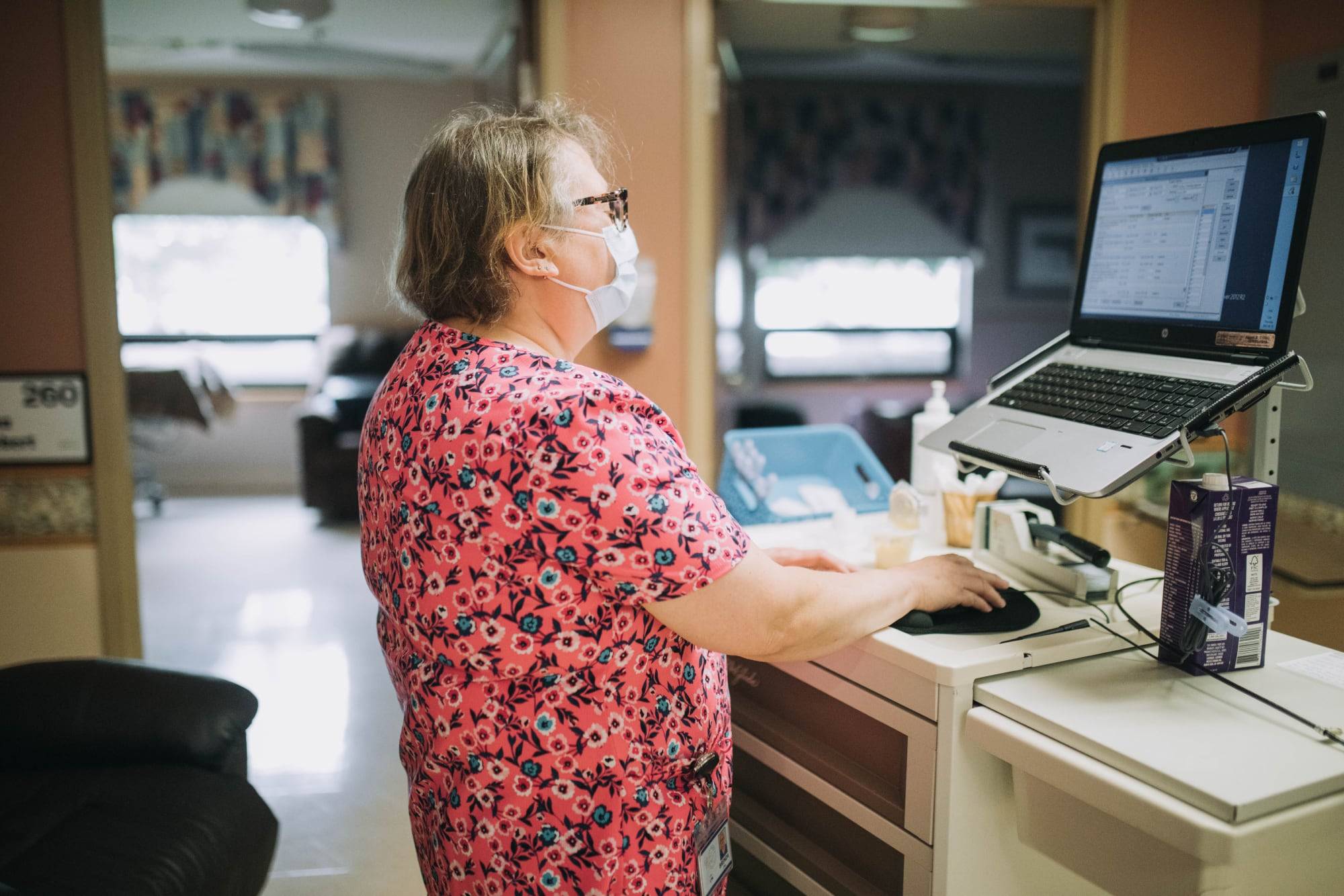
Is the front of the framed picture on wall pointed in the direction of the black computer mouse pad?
yes

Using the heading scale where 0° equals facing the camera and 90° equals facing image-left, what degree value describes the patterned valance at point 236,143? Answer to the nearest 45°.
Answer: approximately 0°

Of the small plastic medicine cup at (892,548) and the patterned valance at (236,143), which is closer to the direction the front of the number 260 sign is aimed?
the small plastic medicine cup

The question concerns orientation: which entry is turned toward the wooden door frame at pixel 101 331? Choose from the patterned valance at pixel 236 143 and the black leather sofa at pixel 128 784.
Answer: the patterned valance

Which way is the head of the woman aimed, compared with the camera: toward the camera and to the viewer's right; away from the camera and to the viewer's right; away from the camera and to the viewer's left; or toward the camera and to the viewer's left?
away from the camera and to the viewer's right

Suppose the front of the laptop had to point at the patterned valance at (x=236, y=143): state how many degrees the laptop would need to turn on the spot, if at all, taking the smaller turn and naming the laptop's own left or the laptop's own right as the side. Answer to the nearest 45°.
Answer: approximately 90° to the laptop's own right

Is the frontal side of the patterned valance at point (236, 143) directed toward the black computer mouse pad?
yes
